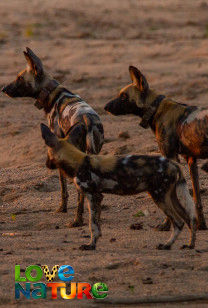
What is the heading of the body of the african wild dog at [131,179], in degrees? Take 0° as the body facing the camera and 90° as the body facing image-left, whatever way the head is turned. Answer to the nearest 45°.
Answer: approximately 90°
